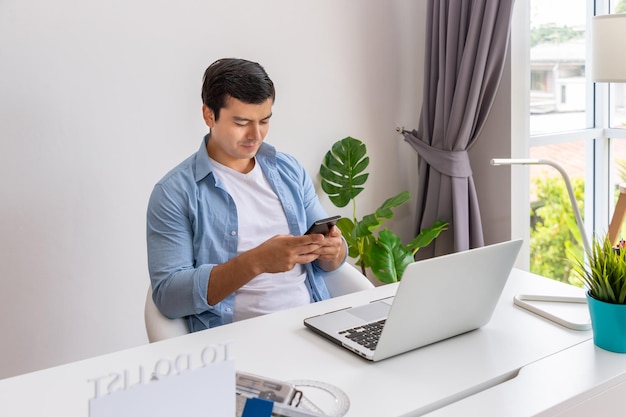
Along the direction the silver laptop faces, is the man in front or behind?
in front

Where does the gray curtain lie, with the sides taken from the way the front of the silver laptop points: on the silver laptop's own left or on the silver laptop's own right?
on the silver laptop's own right

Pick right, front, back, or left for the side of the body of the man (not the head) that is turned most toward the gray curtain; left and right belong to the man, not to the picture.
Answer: left

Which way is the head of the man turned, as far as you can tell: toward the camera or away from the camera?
toward the camera

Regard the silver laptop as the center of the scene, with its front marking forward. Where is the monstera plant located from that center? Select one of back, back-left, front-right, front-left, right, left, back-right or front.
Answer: front-right

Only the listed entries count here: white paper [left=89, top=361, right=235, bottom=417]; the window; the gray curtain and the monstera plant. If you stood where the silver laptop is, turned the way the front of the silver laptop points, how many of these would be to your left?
1

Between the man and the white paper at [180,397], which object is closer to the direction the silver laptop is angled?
the man

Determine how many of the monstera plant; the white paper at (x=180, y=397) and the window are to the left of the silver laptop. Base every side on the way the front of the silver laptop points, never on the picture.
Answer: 1

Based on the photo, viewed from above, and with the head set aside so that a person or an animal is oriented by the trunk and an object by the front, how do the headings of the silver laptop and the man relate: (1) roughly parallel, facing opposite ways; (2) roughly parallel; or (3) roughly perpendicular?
roughly parallel, facing opposite ways

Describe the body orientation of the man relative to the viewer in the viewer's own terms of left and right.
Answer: facing the viewer and to the right of the viewer

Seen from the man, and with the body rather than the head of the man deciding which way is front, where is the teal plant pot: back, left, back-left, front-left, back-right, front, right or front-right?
front

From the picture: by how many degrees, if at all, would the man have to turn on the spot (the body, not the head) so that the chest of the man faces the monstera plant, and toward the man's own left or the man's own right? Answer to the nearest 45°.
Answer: approximately 90° to the man's own left

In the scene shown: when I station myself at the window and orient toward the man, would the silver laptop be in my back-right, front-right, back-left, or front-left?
front-left

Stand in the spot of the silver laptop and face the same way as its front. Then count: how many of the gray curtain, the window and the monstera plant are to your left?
0

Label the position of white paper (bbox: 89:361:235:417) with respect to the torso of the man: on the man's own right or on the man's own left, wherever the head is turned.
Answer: on the man's own right

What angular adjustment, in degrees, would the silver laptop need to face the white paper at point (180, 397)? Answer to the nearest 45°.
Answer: approximately 90° to its left

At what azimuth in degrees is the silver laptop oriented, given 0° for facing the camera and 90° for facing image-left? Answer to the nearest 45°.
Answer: approximately 135°
